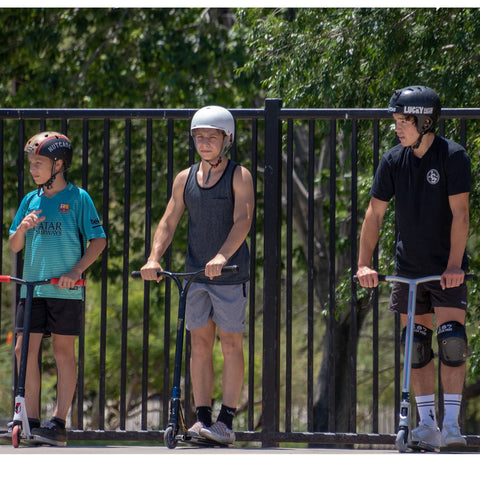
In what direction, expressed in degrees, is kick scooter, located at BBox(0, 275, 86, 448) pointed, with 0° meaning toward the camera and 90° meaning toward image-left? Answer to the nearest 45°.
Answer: approximately 45°

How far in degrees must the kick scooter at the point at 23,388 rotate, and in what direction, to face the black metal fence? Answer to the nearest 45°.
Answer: approximately 180°

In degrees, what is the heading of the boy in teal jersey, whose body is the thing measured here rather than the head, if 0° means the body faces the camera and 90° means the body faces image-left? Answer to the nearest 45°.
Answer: approximately 45°

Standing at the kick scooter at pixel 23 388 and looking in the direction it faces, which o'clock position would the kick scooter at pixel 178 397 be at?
the kick scooter at pixel 178 397 is roughly at 8 o'clock from the kick scooter at pixel 23 388.

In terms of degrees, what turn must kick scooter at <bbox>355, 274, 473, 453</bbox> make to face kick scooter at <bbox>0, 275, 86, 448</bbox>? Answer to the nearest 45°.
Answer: approximately 45° to its right

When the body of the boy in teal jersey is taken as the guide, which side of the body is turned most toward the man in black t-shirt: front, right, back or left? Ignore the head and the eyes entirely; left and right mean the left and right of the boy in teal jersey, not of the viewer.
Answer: left

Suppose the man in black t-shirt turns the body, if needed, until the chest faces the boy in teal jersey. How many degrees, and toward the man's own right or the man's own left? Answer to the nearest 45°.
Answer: approximately 45° to the man's own right

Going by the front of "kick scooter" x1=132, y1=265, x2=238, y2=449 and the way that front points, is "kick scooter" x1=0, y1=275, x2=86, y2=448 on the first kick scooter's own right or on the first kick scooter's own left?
on the first kick scooter's own right

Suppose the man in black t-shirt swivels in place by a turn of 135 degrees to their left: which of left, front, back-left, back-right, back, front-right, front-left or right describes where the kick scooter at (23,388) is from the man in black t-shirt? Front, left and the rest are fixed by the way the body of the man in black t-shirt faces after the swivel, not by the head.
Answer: back

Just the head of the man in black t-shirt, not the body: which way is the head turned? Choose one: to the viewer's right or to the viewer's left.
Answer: to the viewer's left

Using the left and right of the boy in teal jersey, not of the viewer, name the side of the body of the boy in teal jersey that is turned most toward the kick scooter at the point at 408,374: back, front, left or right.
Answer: left

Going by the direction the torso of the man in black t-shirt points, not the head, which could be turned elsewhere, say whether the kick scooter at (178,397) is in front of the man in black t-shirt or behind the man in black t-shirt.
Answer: in front

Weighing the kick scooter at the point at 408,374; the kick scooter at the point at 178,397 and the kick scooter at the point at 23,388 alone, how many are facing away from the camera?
0

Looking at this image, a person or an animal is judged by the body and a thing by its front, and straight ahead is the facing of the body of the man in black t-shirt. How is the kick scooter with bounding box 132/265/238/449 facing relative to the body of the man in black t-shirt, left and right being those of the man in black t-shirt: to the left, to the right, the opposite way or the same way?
the same way

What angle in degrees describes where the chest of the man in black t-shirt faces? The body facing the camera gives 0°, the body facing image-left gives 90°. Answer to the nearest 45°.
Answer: approximately 45°

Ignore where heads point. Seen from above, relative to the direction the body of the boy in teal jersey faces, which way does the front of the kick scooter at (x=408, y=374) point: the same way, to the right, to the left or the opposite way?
the same way
